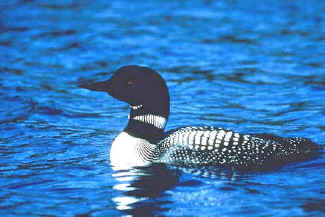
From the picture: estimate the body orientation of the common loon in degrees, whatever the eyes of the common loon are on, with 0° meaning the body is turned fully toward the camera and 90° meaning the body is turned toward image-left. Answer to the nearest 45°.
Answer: approximately 90°
